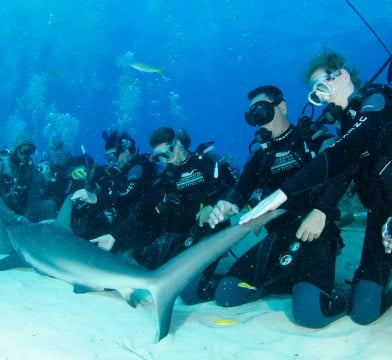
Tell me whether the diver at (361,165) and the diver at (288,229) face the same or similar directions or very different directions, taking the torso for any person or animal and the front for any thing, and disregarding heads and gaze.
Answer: same or similar directions

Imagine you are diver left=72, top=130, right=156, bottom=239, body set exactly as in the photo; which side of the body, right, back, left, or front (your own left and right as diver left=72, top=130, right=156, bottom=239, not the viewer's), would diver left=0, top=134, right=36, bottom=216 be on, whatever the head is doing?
right

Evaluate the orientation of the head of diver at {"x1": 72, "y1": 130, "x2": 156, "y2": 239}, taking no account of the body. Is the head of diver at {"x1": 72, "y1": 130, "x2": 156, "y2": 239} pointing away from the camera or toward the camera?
toward the camera

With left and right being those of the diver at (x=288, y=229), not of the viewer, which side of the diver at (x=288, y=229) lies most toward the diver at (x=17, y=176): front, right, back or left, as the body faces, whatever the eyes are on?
right

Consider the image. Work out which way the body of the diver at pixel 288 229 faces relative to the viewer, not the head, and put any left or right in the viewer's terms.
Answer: facing the viewer and to the left of the viewer

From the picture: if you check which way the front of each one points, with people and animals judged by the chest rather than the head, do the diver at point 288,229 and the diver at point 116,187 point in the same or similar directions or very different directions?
same or similar directions

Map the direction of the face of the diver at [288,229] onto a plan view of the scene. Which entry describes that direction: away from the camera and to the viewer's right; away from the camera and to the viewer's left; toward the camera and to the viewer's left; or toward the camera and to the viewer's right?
toward the camera and to the viewer's left

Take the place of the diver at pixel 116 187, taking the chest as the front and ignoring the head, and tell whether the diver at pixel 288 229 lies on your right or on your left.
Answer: on your left

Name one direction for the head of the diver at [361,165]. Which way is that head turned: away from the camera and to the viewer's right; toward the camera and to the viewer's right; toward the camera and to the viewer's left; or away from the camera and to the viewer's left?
toward the camera and to the viewer's left
